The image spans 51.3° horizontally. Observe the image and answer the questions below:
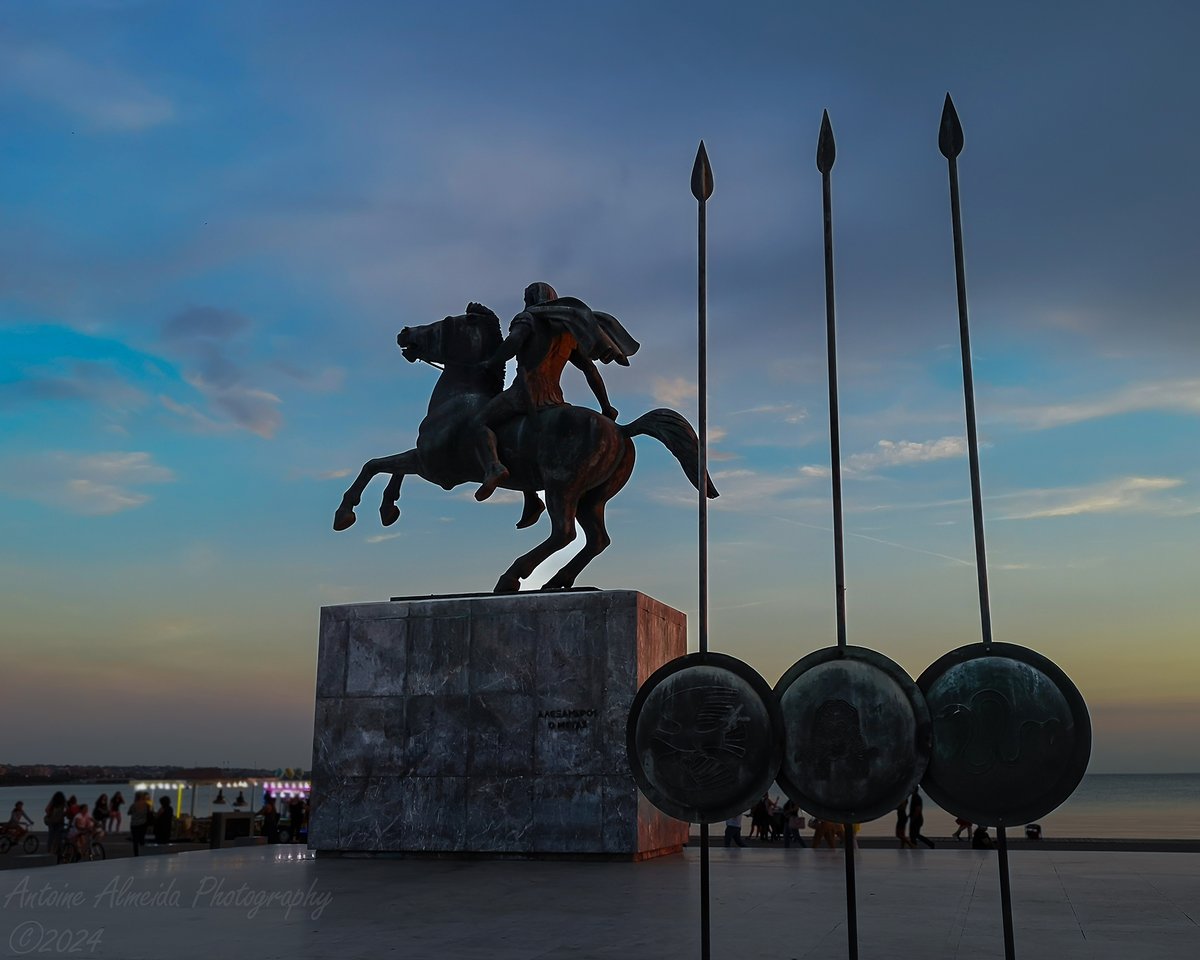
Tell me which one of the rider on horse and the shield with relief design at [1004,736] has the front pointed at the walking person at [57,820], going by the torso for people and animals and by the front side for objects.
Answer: the rider on horse

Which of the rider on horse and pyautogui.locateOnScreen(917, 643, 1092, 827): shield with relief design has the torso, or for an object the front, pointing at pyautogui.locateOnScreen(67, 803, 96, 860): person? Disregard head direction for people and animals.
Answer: the rider on horse

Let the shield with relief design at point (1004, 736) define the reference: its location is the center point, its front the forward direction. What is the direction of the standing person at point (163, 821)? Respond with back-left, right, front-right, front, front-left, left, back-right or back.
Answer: back-right

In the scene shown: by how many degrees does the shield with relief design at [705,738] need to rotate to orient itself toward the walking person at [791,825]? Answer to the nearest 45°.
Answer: approximately 180°

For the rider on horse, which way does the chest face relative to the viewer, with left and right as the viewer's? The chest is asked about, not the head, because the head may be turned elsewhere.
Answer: facing away from the viewer and to the left of the viewer

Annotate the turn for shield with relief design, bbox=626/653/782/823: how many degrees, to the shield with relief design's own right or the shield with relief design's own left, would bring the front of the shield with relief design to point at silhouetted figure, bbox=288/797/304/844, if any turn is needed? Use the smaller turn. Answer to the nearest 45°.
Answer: approximately 135° to the shield with relief design's own right

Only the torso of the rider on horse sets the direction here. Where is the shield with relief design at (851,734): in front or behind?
behind

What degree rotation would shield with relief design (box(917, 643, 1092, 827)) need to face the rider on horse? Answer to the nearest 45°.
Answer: approximately 135° to its right

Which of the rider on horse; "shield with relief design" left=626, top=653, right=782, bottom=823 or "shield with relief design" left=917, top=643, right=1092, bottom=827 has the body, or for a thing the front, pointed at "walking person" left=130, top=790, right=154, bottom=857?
the rider on horse

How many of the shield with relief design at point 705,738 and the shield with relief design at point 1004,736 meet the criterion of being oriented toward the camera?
2

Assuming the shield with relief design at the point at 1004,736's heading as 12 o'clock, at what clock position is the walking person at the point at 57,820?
The walking person is roughly at 4 o'clock from the shield with relief design.

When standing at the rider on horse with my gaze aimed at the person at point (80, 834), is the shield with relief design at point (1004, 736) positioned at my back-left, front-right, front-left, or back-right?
back-left

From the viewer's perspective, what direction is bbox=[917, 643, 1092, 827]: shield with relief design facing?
toward the camera

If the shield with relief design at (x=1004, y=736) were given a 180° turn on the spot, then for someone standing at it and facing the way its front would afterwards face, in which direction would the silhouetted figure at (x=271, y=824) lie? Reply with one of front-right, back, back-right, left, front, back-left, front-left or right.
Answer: front-left
